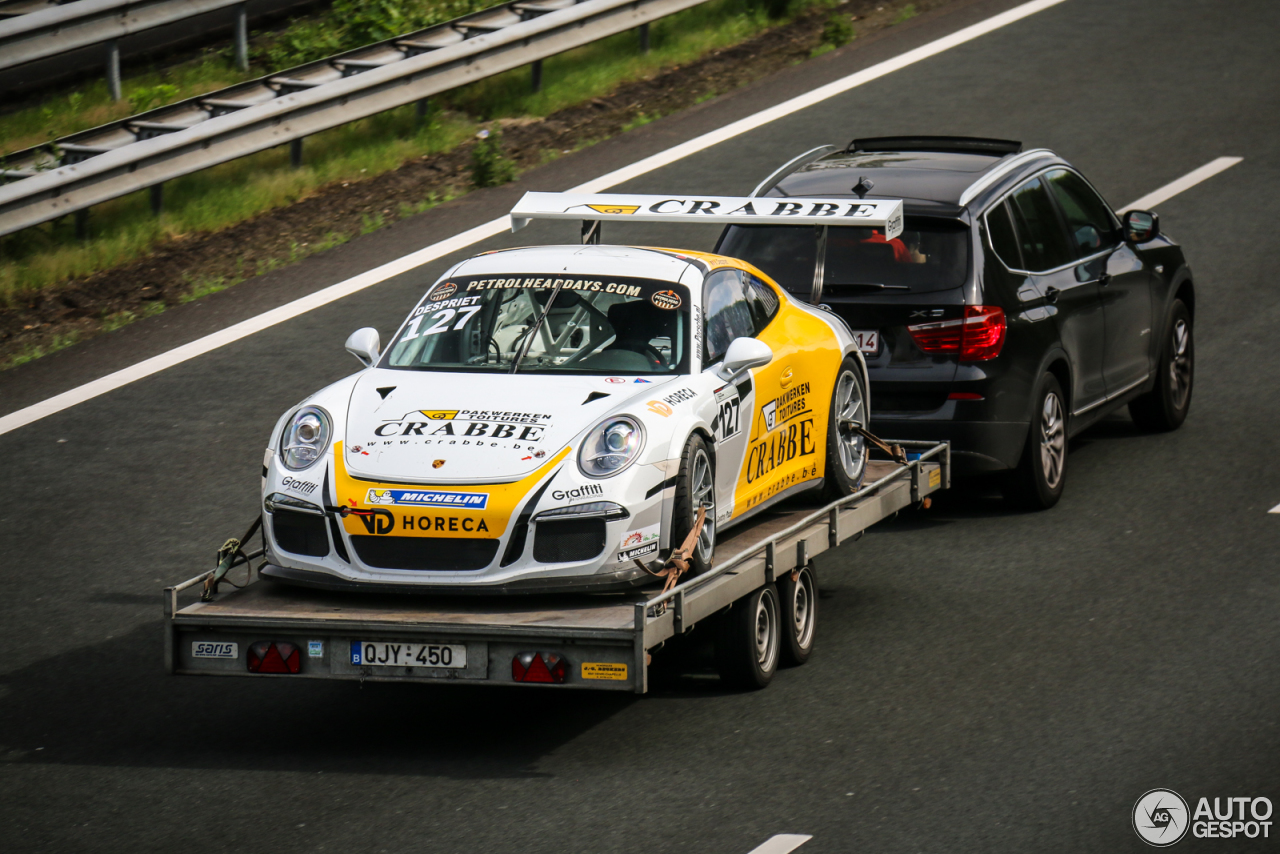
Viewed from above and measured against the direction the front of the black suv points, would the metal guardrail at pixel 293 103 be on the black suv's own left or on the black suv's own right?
on the black suv's own left

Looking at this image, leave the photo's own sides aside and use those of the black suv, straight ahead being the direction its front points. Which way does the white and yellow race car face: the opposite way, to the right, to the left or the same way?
the opposite way

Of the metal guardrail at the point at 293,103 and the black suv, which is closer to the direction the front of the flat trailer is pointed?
the black suv

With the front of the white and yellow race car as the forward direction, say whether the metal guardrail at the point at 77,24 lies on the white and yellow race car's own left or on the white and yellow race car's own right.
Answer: on the white and yellow race car's own right

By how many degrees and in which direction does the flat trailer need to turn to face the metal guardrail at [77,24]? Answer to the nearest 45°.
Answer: approximately 45° to its left

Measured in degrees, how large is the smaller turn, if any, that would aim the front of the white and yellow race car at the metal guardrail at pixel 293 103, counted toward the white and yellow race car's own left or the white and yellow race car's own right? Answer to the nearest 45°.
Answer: approximately 135° to the white and yellow race car's own right

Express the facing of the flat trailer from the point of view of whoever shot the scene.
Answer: facing away from the viewer and to the right of the viewer

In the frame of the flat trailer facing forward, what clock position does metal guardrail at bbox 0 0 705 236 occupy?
The metal guardrail is roughly at 10 o'clock from the flat trailer.

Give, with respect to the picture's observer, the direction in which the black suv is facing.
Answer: facing away from the viewer and to the right of the viewer

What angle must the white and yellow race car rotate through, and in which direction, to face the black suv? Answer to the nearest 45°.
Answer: approximately 180°

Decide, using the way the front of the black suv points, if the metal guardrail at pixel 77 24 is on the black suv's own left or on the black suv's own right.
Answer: on the black suv's own left
